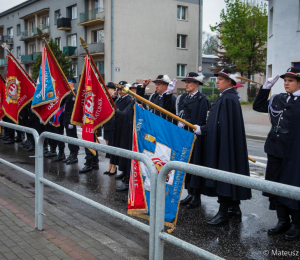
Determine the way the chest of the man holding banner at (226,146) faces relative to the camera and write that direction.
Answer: to the viewer's left

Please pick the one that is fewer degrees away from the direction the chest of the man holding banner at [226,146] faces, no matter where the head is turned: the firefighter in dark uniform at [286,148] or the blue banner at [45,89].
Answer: the blue banner

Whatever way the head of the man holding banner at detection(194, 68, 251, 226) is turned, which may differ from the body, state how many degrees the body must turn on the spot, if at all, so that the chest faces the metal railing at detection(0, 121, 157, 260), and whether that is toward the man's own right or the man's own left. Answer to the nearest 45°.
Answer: approximately 45° to the man's own left

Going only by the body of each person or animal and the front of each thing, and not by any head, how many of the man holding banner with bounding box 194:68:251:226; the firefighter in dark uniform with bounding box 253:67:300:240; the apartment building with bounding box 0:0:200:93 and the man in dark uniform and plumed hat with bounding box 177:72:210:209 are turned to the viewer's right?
0

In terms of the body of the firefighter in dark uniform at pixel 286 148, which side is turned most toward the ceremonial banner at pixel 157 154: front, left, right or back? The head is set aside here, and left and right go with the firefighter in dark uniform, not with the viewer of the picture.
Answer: front

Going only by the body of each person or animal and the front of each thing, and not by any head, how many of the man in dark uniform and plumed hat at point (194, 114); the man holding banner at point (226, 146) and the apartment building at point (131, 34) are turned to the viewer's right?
0

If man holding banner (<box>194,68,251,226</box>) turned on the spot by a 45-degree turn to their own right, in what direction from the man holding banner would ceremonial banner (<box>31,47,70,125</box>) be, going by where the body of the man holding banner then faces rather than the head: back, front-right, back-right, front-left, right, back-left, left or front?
front

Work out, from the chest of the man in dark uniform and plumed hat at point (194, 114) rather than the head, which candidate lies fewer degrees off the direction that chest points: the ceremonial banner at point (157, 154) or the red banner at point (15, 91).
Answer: the ceremonial banner

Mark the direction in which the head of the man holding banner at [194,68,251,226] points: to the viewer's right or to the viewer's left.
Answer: to the viewer's left

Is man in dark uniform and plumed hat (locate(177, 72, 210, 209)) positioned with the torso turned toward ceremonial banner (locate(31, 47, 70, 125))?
no

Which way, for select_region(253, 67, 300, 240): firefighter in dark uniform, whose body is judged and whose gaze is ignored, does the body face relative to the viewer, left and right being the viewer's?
facing the viewer and to the left of the viewer

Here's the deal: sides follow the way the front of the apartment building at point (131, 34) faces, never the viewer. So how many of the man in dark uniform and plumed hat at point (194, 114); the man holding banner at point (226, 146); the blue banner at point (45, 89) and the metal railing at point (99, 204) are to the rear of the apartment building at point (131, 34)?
0

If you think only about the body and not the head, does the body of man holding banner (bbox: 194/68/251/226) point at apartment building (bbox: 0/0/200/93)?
no

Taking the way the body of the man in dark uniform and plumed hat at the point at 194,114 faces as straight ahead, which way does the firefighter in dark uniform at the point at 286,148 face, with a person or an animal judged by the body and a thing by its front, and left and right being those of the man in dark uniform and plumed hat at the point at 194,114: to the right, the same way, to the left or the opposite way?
the same way

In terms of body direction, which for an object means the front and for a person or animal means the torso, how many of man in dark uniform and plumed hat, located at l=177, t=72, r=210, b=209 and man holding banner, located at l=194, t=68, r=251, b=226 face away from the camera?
0

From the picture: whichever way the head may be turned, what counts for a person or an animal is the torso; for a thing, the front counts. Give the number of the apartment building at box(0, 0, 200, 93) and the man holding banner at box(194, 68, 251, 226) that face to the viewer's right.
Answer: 0

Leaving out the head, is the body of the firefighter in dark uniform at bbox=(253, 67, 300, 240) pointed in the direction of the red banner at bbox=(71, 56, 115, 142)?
no

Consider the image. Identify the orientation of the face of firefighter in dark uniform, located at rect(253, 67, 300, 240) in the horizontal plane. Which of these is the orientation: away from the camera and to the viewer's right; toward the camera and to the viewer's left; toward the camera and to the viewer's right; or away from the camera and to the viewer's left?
toward the camera and to the viewer's left
